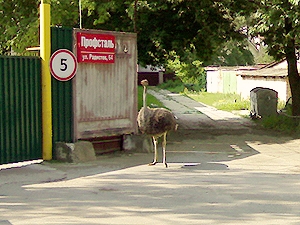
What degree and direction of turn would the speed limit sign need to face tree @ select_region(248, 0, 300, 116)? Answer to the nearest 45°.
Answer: approximately 135° to its left

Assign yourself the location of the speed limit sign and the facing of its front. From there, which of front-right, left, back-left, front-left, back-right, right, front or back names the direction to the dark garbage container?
back-left

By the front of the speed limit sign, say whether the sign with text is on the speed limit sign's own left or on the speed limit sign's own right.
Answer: on the speed limit sign's own left

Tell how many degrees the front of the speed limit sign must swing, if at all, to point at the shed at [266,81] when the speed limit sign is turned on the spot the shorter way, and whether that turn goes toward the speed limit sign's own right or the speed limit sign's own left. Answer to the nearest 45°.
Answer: approximately 135° to the speed limit sign's own left

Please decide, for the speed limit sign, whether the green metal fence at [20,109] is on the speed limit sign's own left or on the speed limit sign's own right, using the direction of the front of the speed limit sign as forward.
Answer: on the speed limit sign's own right

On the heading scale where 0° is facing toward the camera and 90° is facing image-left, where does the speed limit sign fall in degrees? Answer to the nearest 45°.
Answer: approximately 0°

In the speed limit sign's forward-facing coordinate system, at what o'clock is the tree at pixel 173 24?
The tree is roughly at 7 o'clock from the speed limit sign.

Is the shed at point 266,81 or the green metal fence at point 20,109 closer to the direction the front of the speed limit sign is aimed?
the green metal fence
